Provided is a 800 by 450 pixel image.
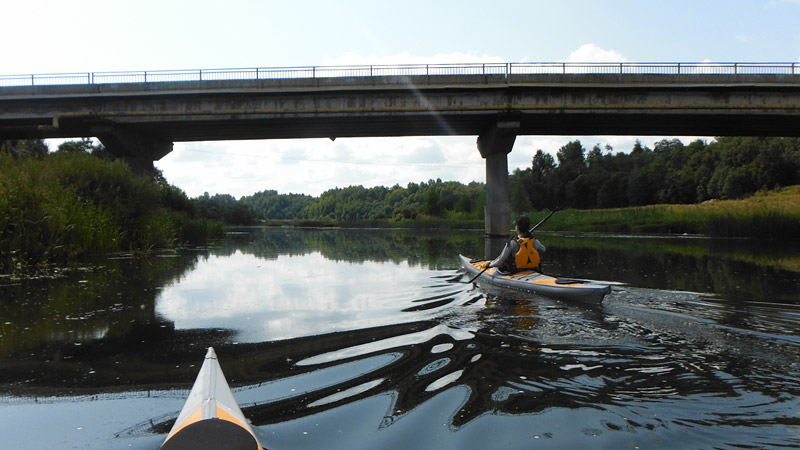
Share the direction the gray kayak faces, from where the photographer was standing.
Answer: facing away from the viewer and to the left of the viewer

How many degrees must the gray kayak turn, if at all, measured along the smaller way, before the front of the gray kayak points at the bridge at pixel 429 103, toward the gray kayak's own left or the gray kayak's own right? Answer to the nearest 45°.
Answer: approximately 45° to the gray kayak's own right

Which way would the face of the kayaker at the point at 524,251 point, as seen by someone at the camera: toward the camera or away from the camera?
away from the camera

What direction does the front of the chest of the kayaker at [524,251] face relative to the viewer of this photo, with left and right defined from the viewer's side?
facing away from the viewer and to the left of the viewer

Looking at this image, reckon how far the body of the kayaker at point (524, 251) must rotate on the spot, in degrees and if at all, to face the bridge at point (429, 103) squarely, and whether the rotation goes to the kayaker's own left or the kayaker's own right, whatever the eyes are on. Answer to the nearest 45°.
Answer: approximately 45° to the kayaker's own right
